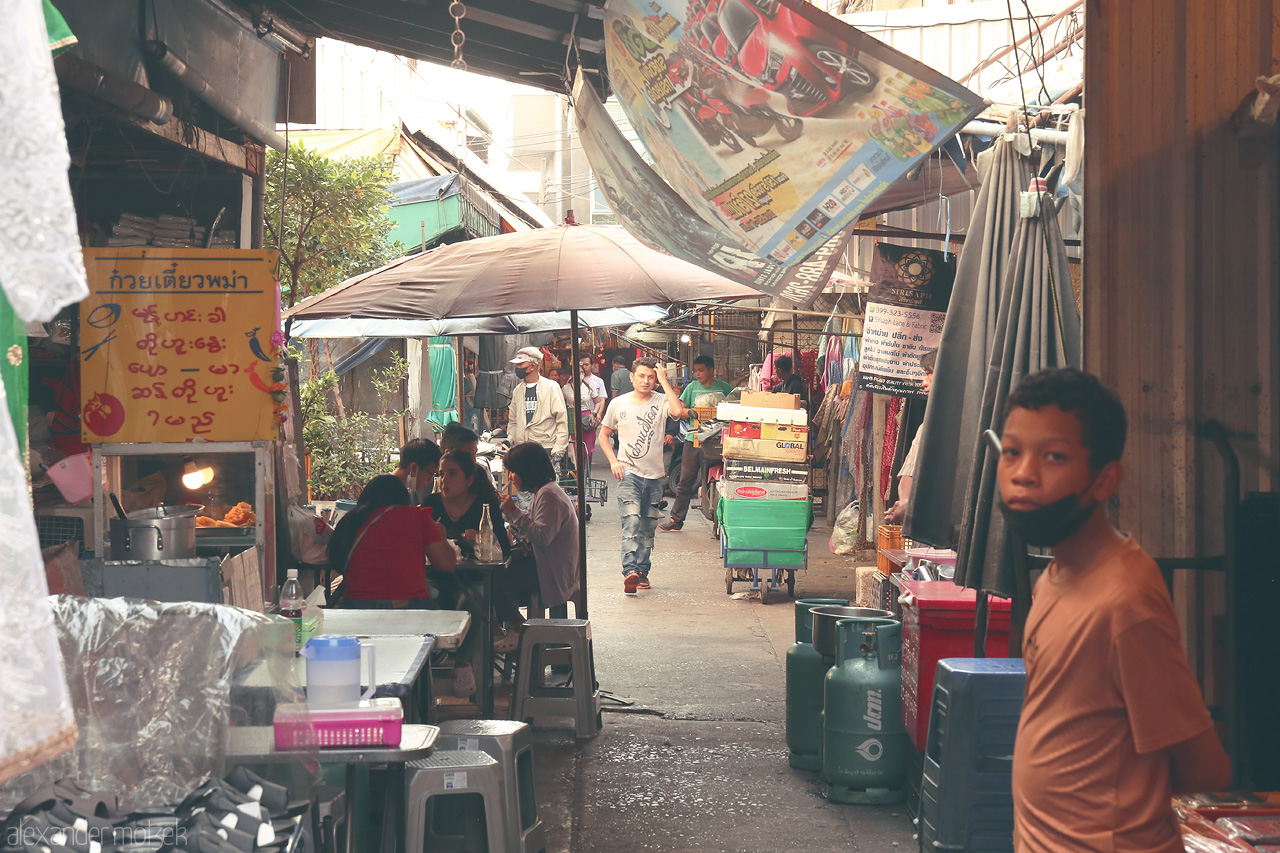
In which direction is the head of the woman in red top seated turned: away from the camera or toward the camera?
away from the camera

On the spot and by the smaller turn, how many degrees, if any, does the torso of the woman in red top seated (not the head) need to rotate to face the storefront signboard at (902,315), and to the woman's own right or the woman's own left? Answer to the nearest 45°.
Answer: approximately 90° to the woman's own right

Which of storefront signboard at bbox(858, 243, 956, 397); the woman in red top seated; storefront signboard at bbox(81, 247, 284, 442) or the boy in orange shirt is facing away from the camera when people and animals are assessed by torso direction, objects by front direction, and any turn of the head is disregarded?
the woman in red top seated

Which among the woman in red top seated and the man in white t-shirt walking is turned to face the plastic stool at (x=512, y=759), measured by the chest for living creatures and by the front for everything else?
the man in white t-shirt walking

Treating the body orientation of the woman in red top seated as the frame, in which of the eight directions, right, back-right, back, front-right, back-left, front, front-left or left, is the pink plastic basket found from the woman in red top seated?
back

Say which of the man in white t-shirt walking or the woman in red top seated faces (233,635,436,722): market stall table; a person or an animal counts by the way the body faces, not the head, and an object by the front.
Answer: the man in white t-shirt walking

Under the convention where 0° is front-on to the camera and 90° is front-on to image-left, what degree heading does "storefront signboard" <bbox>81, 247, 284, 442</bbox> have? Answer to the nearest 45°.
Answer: approximately 0°

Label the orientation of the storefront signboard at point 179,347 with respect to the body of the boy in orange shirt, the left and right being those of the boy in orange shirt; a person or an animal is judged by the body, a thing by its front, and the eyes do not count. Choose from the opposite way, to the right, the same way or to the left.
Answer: to the left

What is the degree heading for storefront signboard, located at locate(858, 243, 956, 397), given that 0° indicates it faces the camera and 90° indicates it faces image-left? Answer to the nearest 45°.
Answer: approximately 0°

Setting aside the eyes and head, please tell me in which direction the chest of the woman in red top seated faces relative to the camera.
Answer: away from the camera

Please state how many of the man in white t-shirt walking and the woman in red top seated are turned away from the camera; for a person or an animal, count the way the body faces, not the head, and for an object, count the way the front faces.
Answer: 1

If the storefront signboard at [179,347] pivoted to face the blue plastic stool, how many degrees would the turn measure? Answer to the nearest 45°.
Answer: approximately 45° to its left

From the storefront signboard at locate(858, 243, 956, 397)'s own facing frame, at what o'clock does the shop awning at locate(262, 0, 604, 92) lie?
The shop awning is roughly at 2 o'clock from the storefront signboard.

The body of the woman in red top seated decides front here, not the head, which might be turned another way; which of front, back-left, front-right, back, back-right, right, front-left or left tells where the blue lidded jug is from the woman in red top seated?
back
